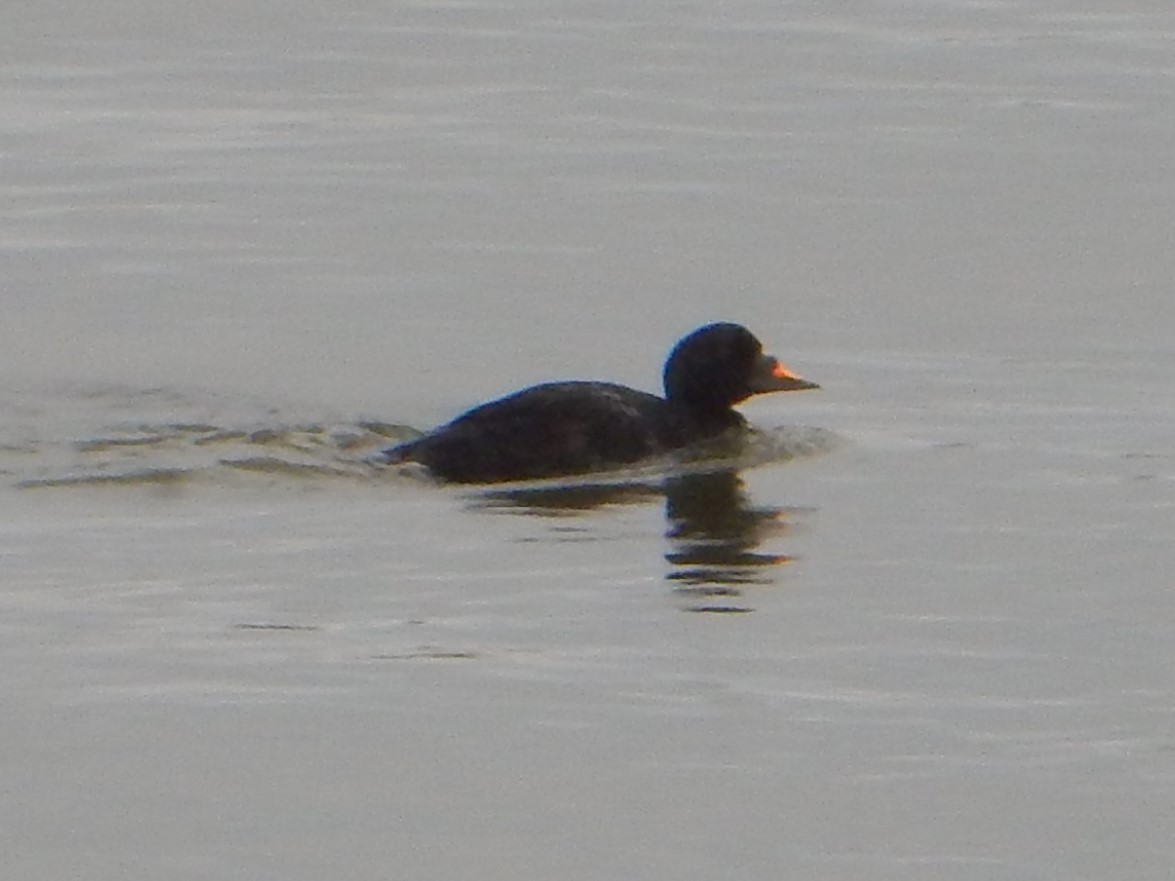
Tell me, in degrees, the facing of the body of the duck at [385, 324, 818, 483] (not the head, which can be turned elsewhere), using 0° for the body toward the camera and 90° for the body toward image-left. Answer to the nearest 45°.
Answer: approximately 270°
